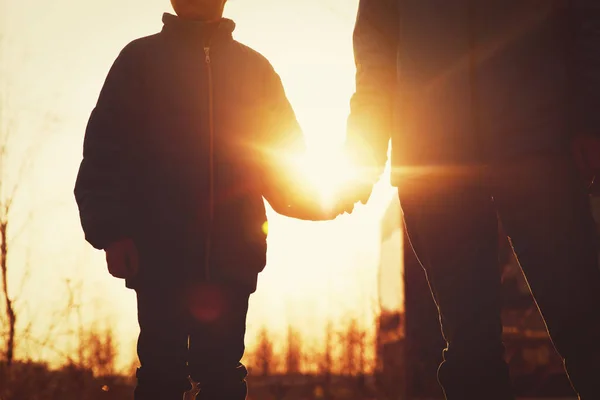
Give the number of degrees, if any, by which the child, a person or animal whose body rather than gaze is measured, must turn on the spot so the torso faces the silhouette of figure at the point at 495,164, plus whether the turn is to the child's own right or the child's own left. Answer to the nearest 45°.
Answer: approximately 45° to the child's own left

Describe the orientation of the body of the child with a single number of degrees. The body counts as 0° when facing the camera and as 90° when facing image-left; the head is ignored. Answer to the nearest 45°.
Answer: approximately 0°
